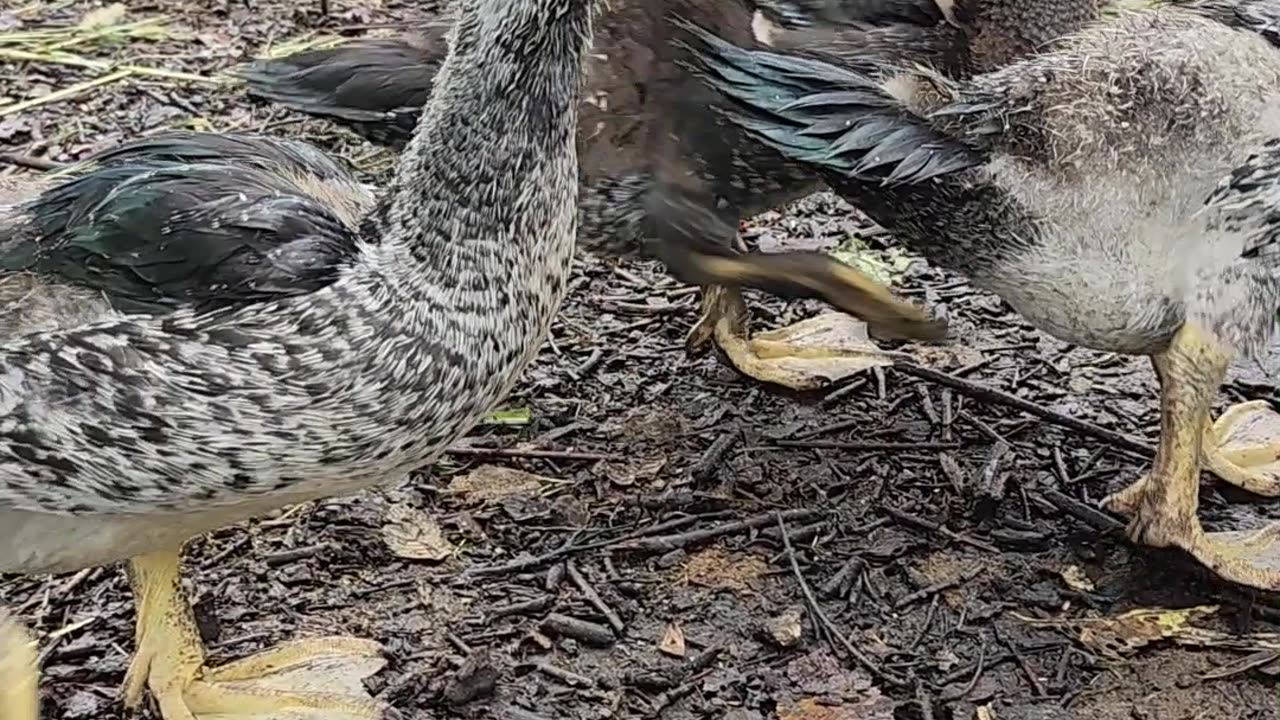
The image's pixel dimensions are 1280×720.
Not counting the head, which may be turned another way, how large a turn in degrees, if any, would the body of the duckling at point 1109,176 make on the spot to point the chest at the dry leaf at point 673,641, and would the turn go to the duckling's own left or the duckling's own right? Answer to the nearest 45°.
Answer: approximately 135° to the duckling's own right

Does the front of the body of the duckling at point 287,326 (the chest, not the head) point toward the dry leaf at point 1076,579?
yes

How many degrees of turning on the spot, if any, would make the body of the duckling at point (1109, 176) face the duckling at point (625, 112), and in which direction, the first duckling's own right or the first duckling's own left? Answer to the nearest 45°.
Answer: approximately 180°

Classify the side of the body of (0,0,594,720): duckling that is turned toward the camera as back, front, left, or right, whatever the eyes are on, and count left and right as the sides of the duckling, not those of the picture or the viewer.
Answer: right

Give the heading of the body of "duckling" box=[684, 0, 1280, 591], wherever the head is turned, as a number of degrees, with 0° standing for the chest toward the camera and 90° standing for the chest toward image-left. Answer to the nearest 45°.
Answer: approximately 270°

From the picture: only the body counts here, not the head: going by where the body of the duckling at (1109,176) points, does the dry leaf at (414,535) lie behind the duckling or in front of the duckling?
behind

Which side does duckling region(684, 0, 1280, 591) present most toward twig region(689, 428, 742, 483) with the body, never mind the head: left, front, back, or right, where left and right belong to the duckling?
back

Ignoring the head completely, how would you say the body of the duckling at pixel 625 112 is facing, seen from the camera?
to the viewer's right

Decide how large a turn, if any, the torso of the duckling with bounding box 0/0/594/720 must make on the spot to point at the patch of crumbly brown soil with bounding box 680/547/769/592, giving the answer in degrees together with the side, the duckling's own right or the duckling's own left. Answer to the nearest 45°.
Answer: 0° — it already faces it
